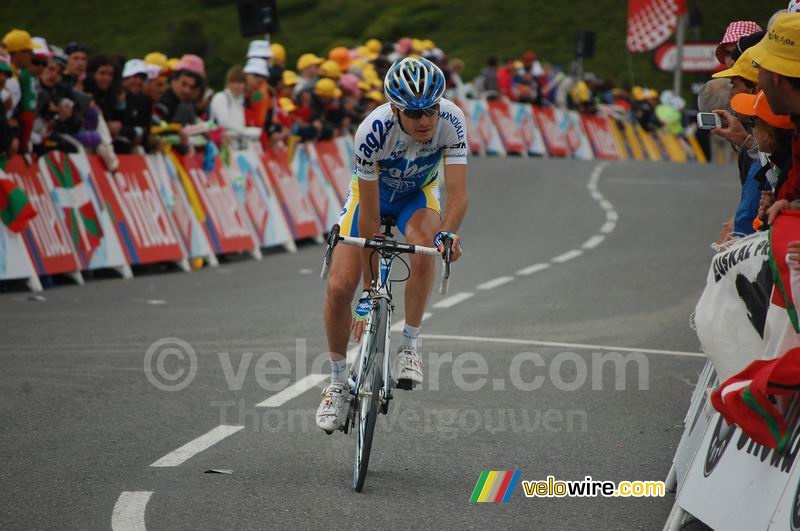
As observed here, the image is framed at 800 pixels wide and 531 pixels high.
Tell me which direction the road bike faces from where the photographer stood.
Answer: facing the viewer

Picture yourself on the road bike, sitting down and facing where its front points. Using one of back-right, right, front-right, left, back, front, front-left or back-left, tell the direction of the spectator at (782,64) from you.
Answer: front-left

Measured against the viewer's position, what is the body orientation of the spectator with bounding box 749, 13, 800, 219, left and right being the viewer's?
facing to the left of the viewer

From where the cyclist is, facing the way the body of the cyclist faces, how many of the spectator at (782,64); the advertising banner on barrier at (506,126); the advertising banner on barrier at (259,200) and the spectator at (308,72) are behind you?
3

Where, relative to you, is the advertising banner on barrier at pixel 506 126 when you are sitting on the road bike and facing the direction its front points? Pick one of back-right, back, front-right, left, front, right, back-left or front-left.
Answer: back

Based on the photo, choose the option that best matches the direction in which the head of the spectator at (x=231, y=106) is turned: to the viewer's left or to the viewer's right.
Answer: to the viewer's right

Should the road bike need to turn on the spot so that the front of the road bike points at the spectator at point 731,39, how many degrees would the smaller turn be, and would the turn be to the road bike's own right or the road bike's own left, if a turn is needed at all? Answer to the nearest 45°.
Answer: approximately 135° to the road bike's own left

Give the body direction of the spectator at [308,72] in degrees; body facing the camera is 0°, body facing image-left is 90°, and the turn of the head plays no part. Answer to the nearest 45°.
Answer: approximately 315°

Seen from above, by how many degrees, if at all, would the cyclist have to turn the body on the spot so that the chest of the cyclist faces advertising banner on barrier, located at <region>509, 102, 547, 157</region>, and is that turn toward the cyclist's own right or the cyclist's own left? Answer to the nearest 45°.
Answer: approximately 180°

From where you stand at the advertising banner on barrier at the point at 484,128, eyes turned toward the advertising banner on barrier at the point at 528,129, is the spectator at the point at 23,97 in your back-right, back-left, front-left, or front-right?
back-right

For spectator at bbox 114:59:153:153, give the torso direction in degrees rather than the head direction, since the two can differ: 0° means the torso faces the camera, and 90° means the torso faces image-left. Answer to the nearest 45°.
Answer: approximately 315°
